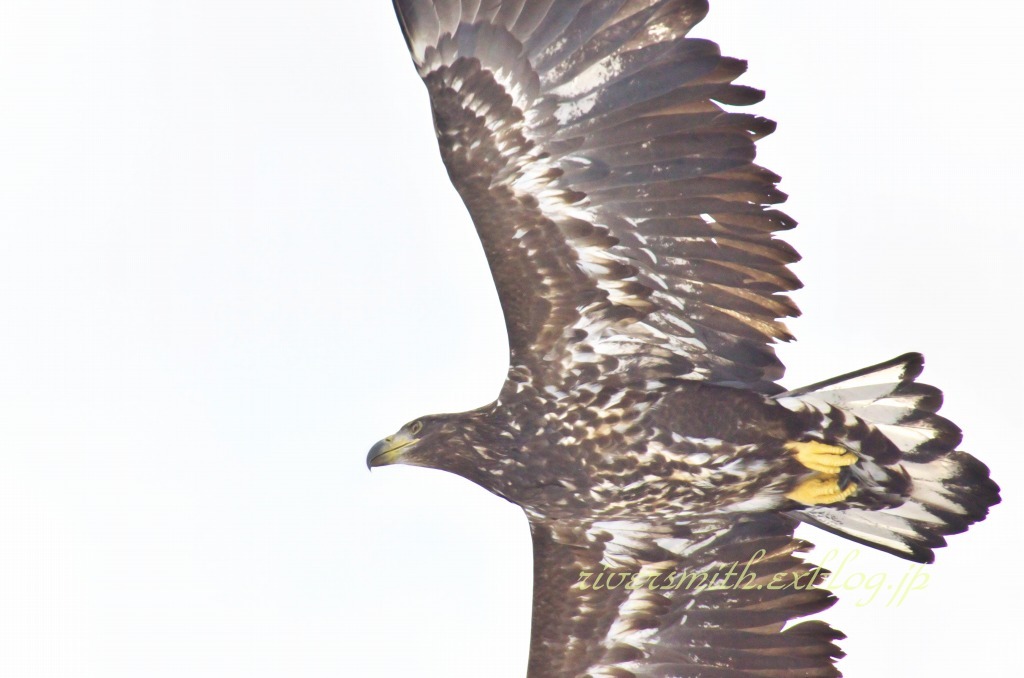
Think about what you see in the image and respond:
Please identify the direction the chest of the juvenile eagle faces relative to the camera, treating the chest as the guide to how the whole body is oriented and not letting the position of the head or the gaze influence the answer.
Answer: to the viewer's left
